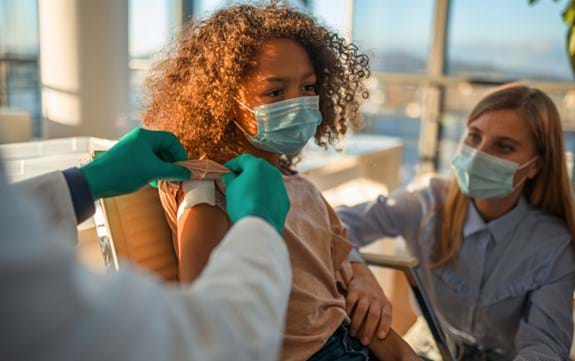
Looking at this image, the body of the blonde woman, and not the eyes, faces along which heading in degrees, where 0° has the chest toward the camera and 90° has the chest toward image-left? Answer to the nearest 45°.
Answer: approximately 45°

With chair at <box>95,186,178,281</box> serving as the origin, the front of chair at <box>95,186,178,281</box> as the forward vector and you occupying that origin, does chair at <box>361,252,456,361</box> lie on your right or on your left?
on your left

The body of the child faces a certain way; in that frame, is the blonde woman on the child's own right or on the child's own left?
on the child's own left
